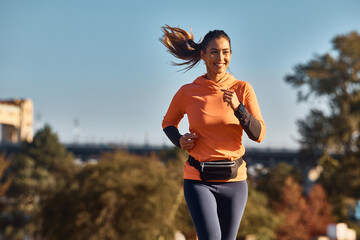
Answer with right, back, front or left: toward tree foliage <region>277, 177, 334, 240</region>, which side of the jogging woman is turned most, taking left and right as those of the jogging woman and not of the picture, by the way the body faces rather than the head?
back

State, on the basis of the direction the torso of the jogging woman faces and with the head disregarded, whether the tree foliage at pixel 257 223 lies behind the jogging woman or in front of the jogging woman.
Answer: behind

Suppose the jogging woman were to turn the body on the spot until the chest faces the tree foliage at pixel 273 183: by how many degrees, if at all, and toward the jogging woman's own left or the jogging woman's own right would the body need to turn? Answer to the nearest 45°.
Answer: approximately 180°

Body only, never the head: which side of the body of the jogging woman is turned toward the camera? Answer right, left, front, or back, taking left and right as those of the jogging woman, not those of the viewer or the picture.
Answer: front

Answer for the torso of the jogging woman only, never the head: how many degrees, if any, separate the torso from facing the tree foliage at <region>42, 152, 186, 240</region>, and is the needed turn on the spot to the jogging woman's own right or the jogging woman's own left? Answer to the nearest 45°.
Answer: approximately 180°

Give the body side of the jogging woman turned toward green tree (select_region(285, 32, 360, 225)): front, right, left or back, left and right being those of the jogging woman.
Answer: back
